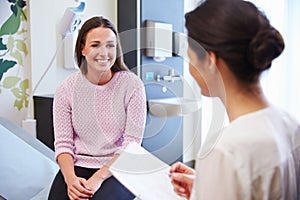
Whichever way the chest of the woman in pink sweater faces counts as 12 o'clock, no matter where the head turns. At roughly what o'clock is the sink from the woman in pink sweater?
The sink is roughly at 7 o'clock from the woman in pink sweater.

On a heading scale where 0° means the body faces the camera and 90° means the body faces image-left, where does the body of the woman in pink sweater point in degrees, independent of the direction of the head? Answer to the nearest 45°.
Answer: approximately 0°

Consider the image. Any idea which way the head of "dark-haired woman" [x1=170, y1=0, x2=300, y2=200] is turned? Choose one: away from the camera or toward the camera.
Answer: away from the camera

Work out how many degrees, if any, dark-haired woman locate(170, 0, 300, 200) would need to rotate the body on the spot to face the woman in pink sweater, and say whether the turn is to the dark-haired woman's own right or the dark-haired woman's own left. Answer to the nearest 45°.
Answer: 0° — they already face them

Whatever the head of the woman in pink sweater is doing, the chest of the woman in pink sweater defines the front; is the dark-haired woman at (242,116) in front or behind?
in front

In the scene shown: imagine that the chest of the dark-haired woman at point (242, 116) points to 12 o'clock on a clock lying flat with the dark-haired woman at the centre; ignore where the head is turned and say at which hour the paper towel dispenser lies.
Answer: The paper towel dispenser is roughly at 1 o'clock from the dark-haired woman.

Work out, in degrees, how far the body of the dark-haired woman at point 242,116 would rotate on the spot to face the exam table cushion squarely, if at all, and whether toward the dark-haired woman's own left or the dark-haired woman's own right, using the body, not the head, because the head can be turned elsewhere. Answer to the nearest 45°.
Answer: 0° — they already face it

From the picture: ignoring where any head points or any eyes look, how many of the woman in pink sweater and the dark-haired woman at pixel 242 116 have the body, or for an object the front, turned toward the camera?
1

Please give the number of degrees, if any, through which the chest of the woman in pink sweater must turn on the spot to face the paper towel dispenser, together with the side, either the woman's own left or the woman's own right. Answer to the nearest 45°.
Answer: approximately 180°

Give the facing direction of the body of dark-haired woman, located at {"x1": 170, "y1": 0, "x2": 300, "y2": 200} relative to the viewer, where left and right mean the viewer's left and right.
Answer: facing away from the viewer and to the left of the viewer

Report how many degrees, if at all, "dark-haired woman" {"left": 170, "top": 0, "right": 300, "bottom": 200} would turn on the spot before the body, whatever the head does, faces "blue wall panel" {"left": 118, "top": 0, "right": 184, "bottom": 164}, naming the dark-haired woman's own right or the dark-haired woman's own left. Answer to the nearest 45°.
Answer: approximately 45° to the dark-haired woman's own right

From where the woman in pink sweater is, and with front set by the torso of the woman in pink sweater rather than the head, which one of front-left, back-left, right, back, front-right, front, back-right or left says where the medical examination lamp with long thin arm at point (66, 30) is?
back

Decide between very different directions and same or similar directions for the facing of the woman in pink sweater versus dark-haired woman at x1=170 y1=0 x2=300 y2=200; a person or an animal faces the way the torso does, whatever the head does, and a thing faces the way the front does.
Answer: very different directions

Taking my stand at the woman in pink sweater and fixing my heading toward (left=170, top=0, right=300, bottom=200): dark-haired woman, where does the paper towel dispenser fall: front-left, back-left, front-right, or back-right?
back-left
